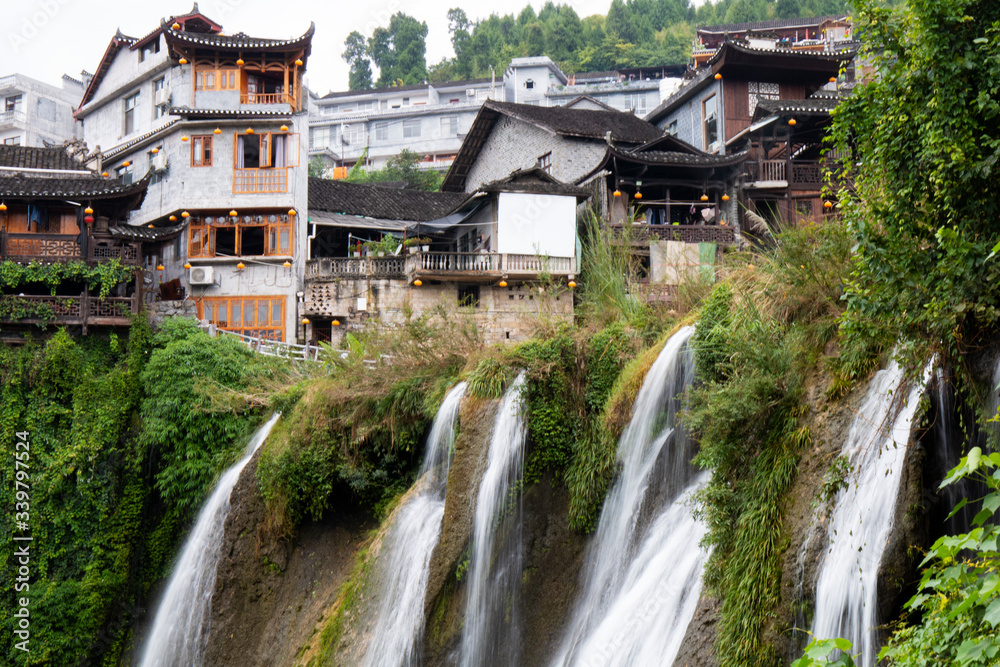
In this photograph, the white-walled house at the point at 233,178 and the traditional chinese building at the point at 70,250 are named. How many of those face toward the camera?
2

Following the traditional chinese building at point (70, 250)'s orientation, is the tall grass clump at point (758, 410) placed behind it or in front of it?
in front

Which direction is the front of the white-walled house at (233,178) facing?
toward the camera

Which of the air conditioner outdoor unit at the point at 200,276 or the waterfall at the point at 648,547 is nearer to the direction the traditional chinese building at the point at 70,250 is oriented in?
the waterfall

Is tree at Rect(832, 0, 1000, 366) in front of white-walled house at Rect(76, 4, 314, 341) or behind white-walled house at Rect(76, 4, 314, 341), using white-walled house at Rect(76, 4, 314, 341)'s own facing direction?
in front

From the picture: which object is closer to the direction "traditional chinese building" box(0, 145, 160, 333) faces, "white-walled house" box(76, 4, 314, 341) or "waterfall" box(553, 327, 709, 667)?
the waterfall

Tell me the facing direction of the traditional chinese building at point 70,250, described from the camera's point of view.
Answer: facing the viewer

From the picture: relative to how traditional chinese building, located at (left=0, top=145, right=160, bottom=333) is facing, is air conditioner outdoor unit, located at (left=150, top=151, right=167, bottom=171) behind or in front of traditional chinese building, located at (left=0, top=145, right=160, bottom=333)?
behind

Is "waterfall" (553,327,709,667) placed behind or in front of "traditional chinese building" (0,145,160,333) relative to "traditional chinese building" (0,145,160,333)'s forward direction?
in front

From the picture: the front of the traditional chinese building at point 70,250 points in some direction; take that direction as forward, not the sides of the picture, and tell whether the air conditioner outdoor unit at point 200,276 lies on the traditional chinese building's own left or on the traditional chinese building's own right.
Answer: on the traditional chinese building's own left
